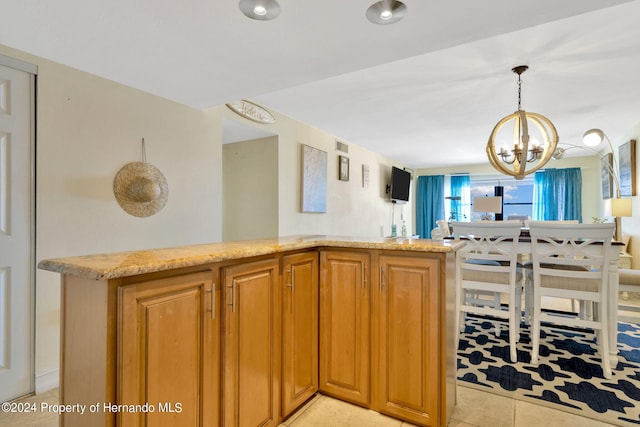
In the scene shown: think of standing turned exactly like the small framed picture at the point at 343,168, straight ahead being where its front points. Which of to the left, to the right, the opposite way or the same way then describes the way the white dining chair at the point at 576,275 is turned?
to the left

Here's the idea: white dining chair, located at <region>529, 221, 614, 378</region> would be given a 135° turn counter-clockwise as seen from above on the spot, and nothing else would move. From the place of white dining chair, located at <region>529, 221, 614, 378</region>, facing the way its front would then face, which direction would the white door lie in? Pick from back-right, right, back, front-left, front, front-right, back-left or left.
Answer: front

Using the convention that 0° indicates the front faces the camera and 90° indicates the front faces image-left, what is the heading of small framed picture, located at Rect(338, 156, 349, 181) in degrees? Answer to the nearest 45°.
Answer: approximately 315°

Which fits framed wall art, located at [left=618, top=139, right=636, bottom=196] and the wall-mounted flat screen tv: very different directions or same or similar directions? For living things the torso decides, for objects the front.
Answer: very different directions

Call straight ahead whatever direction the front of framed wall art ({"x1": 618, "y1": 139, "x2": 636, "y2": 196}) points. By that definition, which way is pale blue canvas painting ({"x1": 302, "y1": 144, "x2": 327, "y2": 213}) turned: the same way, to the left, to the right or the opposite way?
the opposite way

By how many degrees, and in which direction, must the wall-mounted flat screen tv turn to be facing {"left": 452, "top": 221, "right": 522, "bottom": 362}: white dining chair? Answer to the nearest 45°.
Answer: approximately 45° to its right

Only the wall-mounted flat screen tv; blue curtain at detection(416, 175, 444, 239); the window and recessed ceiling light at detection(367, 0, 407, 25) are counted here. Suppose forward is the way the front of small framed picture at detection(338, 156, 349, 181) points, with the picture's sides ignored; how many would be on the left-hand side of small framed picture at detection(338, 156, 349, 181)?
3

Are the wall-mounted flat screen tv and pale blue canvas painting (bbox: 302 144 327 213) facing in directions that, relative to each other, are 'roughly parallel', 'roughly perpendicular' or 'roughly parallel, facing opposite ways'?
roughly parallel

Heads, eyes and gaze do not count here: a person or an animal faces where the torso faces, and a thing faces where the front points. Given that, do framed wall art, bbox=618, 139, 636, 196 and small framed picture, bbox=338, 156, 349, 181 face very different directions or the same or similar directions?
very different directions

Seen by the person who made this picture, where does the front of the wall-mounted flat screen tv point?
facing the viewer and to the right of the viewer

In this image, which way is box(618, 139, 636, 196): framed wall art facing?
to the viewer's left

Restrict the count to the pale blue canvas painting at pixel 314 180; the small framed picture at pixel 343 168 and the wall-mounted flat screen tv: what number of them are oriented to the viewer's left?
0

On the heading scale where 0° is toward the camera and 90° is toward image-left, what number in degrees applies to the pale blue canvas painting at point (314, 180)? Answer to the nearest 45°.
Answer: approximately 315°

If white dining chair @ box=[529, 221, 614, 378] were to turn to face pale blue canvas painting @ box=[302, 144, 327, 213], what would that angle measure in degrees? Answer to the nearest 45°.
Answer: approximately 90° to its left

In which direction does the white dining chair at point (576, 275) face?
away from the camera

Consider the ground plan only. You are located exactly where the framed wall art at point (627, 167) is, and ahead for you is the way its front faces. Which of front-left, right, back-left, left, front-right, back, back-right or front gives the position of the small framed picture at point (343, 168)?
front-left

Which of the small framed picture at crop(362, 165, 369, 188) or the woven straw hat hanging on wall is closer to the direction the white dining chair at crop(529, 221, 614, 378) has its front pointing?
the small framed picture

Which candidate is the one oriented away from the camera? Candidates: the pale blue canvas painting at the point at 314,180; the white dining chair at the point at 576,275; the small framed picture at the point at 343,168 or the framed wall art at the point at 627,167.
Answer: the white dining chair
